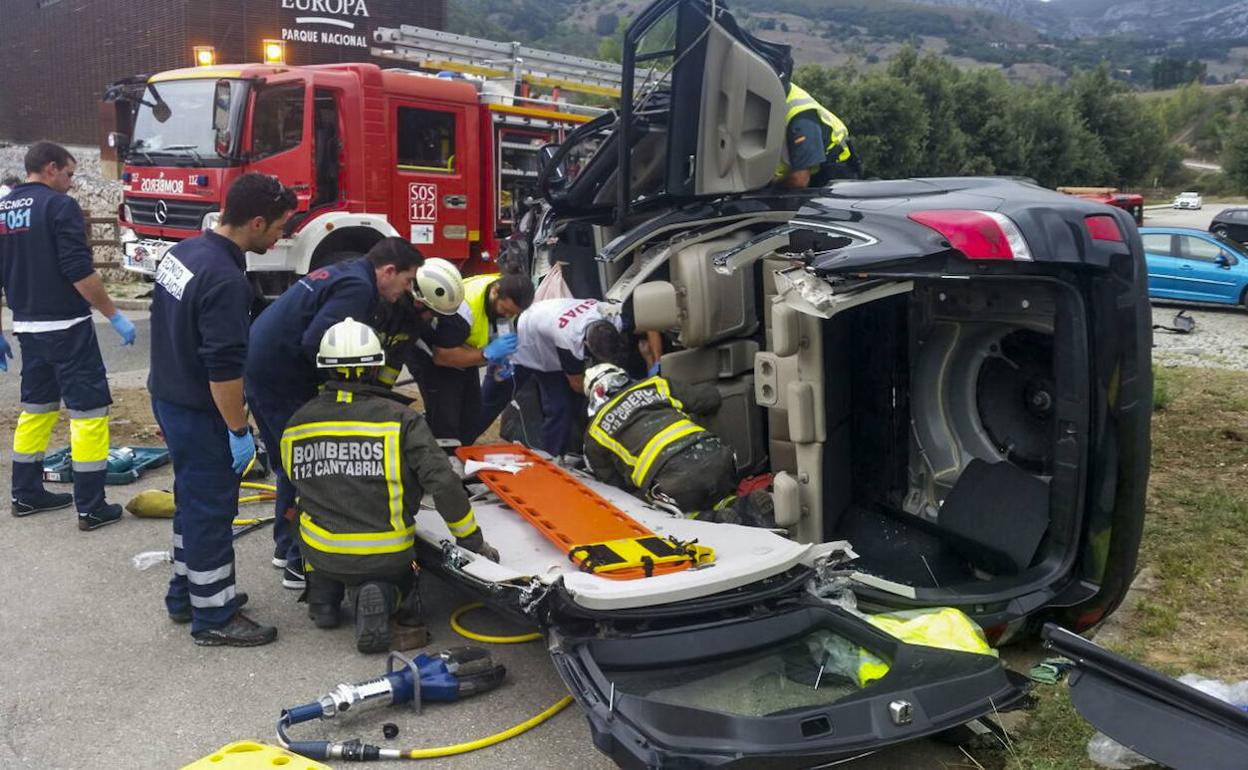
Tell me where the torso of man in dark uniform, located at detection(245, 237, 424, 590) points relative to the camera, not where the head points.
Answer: to the viewer's right

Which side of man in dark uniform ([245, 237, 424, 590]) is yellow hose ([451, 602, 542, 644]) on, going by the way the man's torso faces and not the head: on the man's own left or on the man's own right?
on the man's own right

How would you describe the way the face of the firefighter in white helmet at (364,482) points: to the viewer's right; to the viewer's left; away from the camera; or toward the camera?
away from the camera

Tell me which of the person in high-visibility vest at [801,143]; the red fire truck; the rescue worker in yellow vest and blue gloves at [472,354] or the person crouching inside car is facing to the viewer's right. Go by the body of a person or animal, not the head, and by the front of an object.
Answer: the rescue worker in yellow vest and blue gloves at [472,354]

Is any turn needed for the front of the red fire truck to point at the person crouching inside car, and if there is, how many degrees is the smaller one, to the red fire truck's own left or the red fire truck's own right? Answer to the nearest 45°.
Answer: approximately 45° to the red fire truck's own left

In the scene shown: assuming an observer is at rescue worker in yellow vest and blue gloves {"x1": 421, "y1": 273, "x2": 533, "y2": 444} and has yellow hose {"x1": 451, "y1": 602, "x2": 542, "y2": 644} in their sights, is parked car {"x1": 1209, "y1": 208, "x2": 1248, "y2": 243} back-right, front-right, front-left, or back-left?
back-left

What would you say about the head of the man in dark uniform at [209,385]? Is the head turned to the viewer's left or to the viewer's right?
to the viewer's right

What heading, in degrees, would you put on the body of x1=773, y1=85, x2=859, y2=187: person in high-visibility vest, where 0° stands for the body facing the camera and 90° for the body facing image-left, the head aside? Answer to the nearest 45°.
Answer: approximately 90°

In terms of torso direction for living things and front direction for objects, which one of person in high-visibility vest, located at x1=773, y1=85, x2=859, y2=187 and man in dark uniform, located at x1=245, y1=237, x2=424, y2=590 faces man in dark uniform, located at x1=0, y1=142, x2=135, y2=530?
the person in high-visibility vest

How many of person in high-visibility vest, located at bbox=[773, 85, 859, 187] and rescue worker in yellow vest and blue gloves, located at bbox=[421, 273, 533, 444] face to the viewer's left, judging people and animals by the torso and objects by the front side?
1

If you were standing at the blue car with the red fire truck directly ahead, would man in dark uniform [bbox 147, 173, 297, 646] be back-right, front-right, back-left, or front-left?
front-left

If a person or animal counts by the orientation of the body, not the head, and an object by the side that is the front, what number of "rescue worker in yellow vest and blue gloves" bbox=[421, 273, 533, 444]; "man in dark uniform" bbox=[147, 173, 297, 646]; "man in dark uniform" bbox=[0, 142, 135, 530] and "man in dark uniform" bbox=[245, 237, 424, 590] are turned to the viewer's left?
0

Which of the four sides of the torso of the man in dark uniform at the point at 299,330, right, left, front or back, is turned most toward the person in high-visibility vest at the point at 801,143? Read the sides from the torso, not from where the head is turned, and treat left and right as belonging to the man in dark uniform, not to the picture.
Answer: front

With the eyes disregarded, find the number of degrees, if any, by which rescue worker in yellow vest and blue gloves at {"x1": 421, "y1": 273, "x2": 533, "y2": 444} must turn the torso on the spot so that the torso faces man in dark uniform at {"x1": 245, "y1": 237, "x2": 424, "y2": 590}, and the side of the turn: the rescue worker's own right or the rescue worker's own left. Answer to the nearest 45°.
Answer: approximately 135° to the rescue worker's own right
